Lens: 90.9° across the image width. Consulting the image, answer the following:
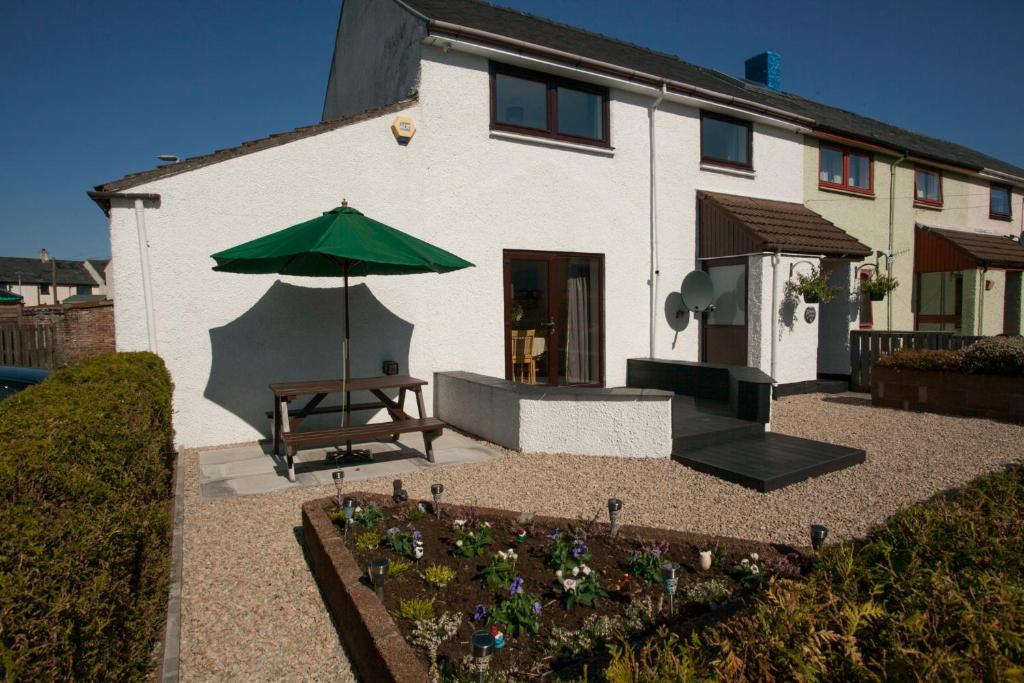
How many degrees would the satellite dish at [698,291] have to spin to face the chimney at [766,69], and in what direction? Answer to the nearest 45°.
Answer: approximately 135° to its left

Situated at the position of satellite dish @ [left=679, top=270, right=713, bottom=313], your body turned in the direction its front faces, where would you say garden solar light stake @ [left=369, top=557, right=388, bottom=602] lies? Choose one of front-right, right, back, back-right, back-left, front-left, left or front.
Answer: front-right

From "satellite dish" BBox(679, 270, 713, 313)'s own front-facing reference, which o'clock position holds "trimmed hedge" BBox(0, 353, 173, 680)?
The trimmed hedge is roughly at 2 o'clock from the satellite dish.

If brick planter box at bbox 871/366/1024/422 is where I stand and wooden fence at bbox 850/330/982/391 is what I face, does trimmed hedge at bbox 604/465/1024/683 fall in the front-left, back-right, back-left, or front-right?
back-left

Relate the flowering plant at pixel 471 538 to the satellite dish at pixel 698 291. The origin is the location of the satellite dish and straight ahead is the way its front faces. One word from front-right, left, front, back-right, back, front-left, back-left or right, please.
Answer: front-right

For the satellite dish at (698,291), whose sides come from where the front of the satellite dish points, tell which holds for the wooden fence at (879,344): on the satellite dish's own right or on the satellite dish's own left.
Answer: on the satellite dish's own left

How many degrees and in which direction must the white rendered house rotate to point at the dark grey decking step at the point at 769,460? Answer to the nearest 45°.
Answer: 0° — it already faces it

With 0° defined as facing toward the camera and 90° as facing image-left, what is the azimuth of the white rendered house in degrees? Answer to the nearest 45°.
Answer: approximately 315°

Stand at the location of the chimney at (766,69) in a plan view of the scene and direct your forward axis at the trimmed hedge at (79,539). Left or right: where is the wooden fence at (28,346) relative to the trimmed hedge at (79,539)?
right

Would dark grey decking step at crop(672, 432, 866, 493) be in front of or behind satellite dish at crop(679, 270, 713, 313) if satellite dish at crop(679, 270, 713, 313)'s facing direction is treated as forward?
in front

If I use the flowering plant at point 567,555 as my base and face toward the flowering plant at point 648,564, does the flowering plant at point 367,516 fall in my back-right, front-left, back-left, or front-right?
back-left

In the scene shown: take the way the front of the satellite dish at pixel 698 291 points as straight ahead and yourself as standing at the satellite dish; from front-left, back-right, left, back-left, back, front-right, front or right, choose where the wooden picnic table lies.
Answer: right
